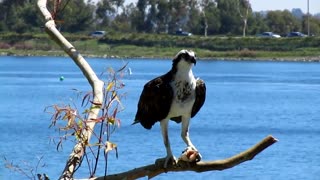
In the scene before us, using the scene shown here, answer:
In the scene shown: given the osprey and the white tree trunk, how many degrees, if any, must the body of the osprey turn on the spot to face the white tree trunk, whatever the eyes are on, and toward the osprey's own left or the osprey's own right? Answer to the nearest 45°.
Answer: approximately 135° to the osprey's own right

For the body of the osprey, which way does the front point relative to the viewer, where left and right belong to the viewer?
facing the viewer and to the right of the viewer
